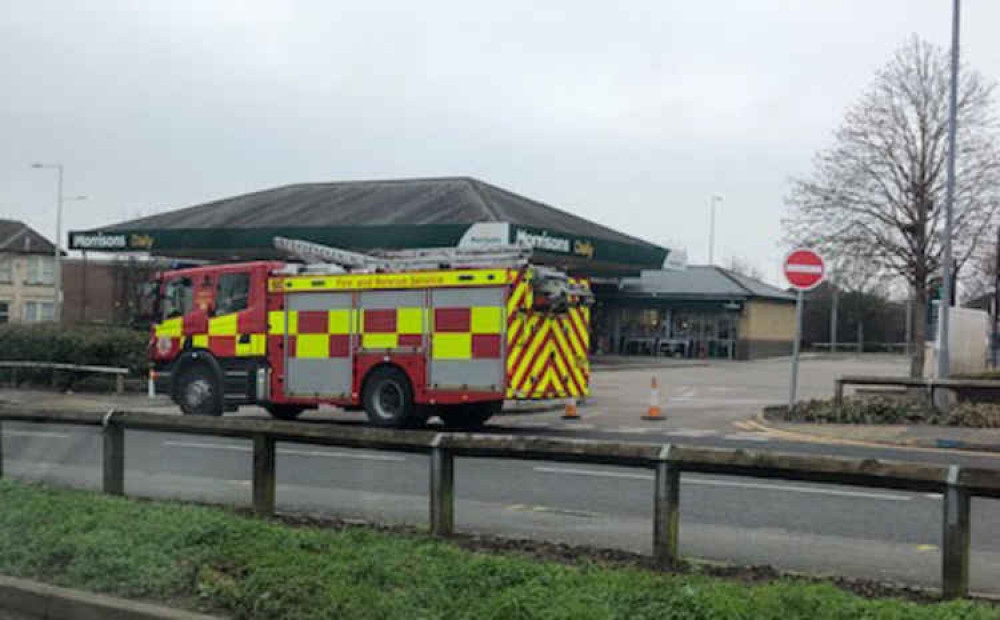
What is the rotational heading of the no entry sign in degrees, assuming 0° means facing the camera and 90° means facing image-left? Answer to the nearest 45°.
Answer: approximately 0°

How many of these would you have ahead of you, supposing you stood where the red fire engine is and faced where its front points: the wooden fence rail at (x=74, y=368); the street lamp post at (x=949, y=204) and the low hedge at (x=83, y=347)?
2

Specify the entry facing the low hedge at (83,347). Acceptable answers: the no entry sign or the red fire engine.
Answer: the red fire engine

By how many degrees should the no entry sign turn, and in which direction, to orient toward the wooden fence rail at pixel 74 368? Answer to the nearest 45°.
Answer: approximately 90° to its right

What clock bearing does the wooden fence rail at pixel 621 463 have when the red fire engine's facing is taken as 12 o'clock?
The wooden fence rail is roughly at 7 o'clock from the red fire engine.

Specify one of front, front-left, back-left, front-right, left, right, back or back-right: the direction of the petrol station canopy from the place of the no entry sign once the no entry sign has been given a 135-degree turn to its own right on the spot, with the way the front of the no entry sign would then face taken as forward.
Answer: front

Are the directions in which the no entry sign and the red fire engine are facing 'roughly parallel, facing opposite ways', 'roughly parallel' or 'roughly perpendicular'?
roughly perpendicular

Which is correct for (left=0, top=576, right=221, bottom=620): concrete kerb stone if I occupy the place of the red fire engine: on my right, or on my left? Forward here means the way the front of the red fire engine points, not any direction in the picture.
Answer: on my left

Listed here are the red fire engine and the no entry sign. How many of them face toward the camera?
1

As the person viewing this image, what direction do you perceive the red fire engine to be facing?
facing away from the viewer and to the left of the viewer

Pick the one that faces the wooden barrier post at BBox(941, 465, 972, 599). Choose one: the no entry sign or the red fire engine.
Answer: the no entry sign

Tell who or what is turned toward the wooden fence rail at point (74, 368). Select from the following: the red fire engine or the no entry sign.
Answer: the red fire engine
